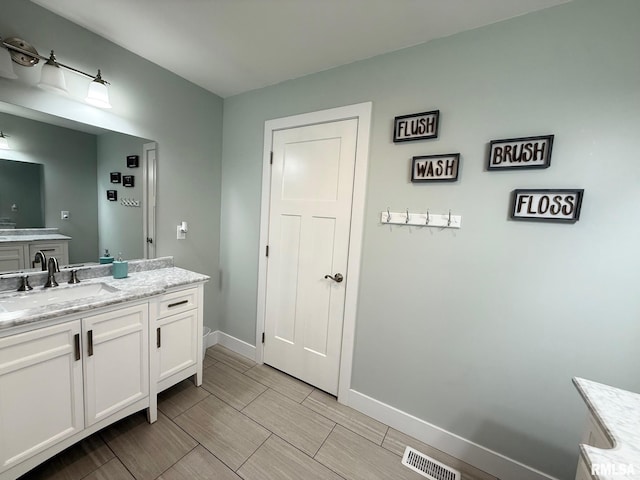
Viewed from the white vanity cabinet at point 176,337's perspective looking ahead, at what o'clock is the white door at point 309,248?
The white door is roughly at 11 o'clock from the white vanity cabinet.

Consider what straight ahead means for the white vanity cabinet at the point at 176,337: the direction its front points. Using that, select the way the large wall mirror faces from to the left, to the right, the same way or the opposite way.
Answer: the same way

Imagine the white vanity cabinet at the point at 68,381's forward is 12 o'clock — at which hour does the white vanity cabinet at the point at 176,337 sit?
the white vanity cabinet at the point at 176,337 is roughly at 10 o'clock from the white vanity cabinet at the point at 68,381.

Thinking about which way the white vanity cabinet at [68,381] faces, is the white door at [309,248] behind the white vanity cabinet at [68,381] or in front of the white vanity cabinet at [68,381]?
in front

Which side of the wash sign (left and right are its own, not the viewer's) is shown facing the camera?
front

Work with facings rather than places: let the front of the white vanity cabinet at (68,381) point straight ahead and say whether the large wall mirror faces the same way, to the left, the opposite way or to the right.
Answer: the same way

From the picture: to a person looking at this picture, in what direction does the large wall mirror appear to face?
facing the viewer and to the right of the viewer
